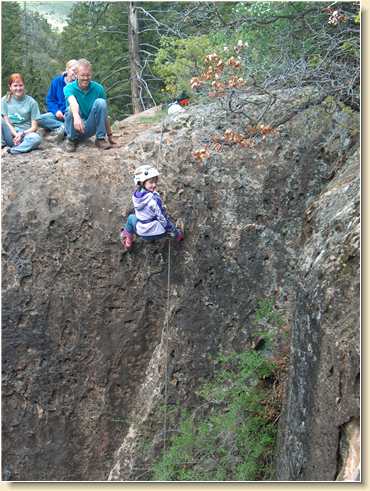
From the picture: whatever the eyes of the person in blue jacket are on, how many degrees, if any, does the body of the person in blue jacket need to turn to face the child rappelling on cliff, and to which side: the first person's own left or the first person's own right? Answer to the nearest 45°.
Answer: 0° — they already face them

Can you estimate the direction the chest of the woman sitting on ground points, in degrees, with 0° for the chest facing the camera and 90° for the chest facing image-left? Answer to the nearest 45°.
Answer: approximately 0°

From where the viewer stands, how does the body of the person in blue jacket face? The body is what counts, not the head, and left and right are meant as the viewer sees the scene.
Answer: facing the viewer and to the right of the viewer

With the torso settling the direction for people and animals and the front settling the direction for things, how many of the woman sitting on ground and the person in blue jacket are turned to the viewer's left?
0

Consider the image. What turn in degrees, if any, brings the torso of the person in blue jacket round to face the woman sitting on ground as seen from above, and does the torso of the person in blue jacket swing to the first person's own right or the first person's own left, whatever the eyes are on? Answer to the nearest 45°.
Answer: approximately 90° to the first person's own right

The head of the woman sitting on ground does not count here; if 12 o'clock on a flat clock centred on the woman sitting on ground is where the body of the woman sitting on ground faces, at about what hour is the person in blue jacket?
The person in blue jacket is roughly at 8 o'clock from the woman sitting on ground.
